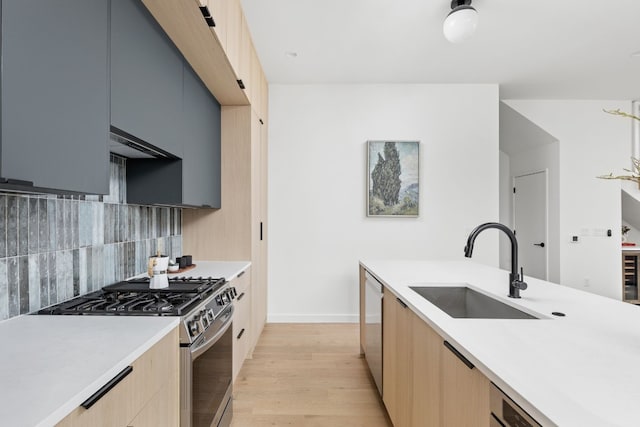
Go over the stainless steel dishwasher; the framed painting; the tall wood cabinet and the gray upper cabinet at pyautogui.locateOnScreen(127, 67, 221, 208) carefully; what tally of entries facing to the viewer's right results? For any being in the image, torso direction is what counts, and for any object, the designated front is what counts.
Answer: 2

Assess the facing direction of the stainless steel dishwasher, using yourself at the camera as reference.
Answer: facing to the left of the viewer

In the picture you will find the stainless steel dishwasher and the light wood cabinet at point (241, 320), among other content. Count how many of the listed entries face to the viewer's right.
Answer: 1

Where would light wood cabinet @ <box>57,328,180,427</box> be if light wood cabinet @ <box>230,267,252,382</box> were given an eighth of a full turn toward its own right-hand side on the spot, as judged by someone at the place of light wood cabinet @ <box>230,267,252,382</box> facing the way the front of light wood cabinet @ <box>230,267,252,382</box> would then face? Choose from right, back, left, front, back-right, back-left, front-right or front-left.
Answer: front-right

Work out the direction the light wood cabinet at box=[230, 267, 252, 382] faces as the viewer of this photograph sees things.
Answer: facing to the right of the viewer

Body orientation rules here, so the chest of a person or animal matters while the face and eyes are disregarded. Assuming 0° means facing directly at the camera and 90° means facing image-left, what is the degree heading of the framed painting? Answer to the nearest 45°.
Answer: approximately 0°

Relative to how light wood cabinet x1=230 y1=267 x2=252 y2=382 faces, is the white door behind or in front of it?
in front

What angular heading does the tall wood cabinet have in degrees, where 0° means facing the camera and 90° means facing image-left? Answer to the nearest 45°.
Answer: approximately 270°

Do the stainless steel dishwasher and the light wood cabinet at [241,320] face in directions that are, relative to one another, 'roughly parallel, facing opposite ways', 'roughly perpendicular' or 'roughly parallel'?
roughly parallel, facing opposite ways

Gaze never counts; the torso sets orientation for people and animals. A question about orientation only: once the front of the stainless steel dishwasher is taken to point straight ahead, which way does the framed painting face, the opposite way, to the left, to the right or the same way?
to the left

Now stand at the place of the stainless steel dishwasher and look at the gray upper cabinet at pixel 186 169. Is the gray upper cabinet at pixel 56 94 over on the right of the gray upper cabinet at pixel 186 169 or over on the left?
left

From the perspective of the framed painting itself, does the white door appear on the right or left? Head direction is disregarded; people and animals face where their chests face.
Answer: on its left

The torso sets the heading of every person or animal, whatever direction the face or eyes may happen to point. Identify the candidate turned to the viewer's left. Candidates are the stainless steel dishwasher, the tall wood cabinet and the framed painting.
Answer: the stainless steel dishwasher

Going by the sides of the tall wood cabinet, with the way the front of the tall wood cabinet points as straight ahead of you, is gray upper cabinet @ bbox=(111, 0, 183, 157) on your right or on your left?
on your right

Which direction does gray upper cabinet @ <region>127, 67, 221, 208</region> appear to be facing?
to the viewer's right
